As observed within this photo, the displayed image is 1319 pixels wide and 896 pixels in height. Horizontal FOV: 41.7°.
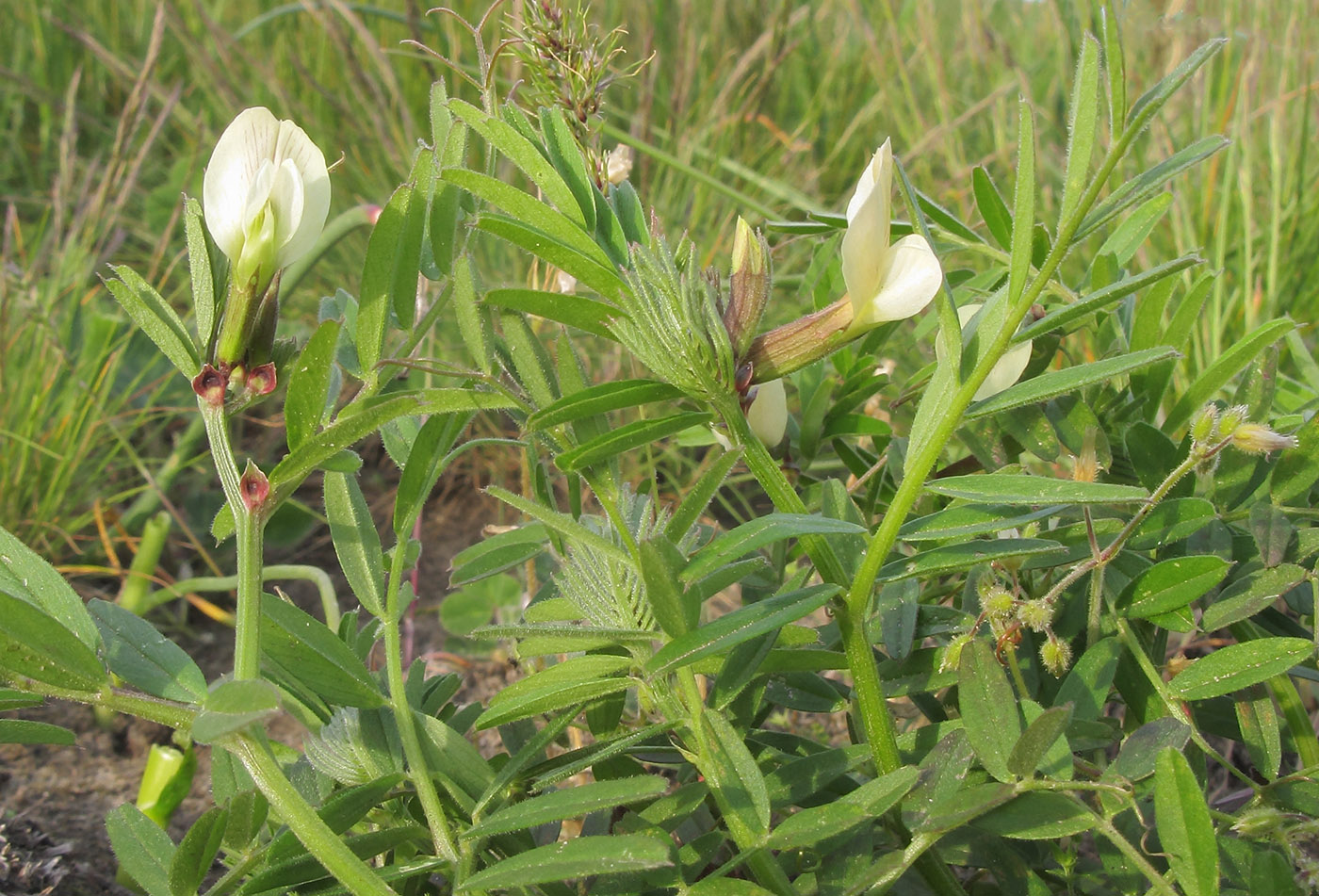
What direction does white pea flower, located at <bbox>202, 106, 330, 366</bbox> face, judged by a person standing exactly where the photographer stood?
facing the viewer
